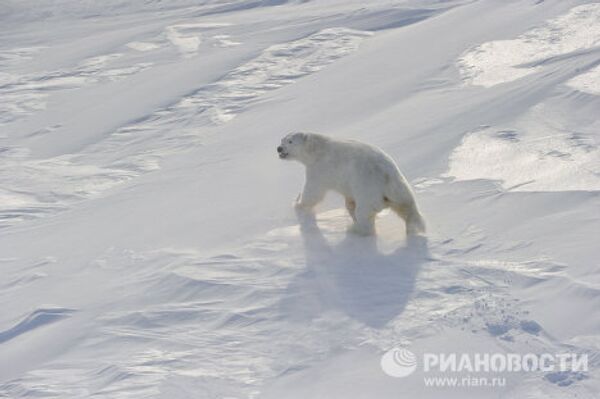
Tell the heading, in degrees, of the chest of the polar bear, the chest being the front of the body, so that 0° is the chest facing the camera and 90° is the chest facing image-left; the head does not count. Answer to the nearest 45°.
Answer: approximately 90°
